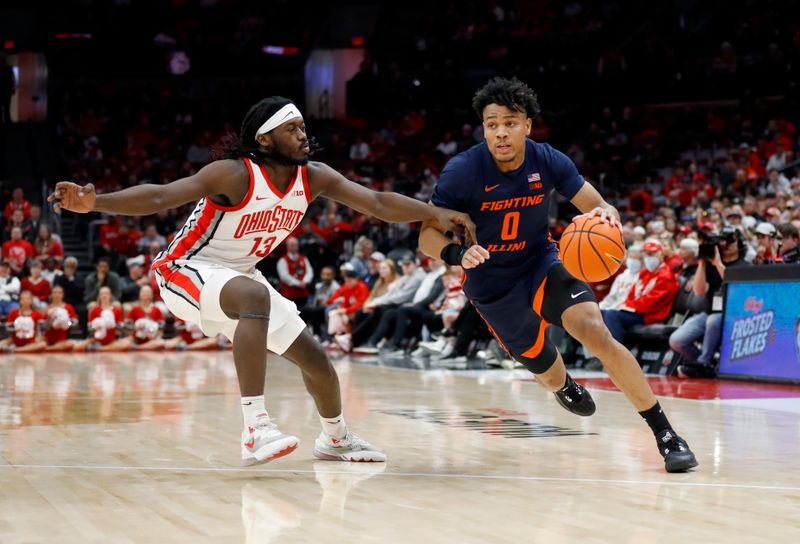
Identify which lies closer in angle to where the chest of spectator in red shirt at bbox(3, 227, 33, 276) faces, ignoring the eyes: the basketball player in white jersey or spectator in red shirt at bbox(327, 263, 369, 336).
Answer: the basketball player in white jersey

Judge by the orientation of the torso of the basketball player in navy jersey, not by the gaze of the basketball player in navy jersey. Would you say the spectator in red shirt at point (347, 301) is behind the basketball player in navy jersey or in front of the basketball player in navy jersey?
behind

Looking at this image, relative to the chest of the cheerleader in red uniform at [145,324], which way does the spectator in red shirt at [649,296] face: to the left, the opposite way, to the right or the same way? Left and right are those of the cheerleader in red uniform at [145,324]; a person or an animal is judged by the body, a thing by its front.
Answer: to the right

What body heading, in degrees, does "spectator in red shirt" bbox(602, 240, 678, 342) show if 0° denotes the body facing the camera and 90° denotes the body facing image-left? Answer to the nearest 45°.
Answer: approximately 45°

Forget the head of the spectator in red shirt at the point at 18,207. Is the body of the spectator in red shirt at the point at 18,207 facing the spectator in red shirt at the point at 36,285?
yes

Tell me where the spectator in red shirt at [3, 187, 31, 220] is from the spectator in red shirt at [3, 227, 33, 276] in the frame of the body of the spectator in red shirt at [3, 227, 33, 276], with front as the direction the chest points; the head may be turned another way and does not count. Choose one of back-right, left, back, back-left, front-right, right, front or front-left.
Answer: back

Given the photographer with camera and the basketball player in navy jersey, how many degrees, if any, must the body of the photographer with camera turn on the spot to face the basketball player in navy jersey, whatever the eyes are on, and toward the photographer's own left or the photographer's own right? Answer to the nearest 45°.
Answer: approximately 45° to the photographer's own left
